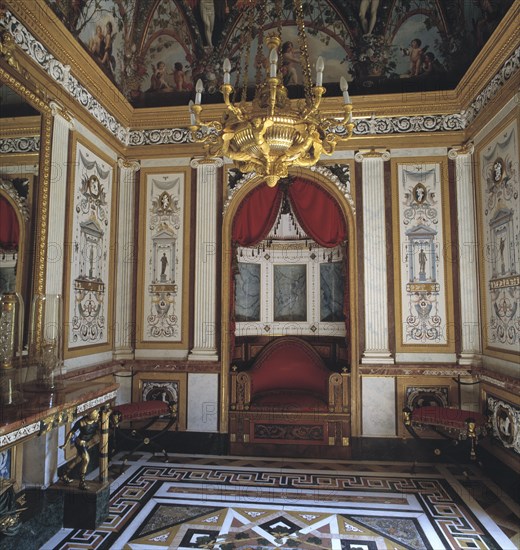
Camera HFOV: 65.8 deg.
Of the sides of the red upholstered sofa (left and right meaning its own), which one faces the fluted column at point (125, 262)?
right

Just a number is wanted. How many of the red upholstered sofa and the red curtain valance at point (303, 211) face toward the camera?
2

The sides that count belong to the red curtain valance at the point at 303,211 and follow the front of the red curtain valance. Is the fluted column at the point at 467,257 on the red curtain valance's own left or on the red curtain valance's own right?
on the red curtain valance's own left

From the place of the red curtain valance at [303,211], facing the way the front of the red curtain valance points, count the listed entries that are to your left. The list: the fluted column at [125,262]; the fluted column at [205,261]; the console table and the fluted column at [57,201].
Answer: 0

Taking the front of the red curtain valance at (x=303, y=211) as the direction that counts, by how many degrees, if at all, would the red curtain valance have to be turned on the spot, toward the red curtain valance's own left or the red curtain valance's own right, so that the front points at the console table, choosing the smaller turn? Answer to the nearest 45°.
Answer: approximately 45° to the red curtain valance's own right

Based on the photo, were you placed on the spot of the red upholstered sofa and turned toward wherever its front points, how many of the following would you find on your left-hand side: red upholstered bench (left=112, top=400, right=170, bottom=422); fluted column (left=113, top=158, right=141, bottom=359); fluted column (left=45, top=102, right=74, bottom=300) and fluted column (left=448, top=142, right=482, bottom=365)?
1

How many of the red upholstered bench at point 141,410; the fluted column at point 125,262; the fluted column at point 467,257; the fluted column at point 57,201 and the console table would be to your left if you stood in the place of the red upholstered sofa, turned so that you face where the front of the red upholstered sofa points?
1

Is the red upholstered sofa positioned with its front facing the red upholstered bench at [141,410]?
no

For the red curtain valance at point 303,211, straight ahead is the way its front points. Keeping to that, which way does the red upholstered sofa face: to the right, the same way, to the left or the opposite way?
the same way

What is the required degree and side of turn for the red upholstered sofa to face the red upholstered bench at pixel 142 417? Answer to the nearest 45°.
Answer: approximately 90° to its right

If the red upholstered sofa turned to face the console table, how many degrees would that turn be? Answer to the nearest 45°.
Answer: approximately 45° to its right

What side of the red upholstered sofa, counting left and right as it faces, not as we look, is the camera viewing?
front

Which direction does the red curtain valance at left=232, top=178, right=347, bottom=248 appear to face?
toward the camera

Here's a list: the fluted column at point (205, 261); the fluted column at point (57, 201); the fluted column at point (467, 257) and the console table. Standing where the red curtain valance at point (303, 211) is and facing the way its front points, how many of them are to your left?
1

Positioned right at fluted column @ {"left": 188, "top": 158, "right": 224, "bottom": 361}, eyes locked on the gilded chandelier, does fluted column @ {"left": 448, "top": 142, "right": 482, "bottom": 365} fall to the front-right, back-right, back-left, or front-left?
front-left

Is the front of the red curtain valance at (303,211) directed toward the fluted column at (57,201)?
no

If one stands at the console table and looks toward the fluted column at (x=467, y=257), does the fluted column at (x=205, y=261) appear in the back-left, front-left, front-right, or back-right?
front-left

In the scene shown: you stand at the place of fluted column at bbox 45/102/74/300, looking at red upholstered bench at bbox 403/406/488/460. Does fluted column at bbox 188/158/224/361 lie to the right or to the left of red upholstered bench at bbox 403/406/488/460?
left
